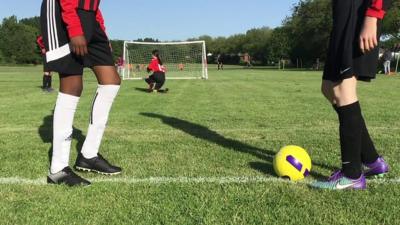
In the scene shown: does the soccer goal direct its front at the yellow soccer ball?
yes

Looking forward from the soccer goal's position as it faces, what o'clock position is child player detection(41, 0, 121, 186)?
The child player is roughly at 12 o'clock from the soccer goal.

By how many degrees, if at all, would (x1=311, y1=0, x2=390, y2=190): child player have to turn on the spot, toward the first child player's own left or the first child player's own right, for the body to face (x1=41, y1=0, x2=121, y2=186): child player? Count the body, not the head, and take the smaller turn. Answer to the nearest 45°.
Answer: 0° — they already face them

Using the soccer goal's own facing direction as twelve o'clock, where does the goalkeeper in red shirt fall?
The goalkeeper in red shirt is roughly at 12 o'clock from the soccer goal.

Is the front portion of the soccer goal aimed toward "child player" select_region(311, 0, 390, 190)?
yes

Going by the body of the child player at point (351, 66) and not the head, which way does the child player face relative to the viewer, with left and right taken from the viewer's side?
facing to the left of the viewer

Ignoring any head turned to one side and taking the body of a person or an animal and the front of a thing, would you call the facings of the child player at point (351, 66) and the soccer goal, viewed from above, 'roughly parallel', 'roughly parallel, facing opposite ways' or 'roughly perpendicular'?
roughly perpendicular

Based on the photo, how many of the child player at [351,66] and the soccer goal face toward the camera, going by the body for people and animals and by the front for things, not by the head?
1

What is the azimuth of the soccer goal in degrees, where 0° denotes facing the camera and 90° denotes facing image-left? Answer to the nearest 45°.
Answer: approximately 0°
